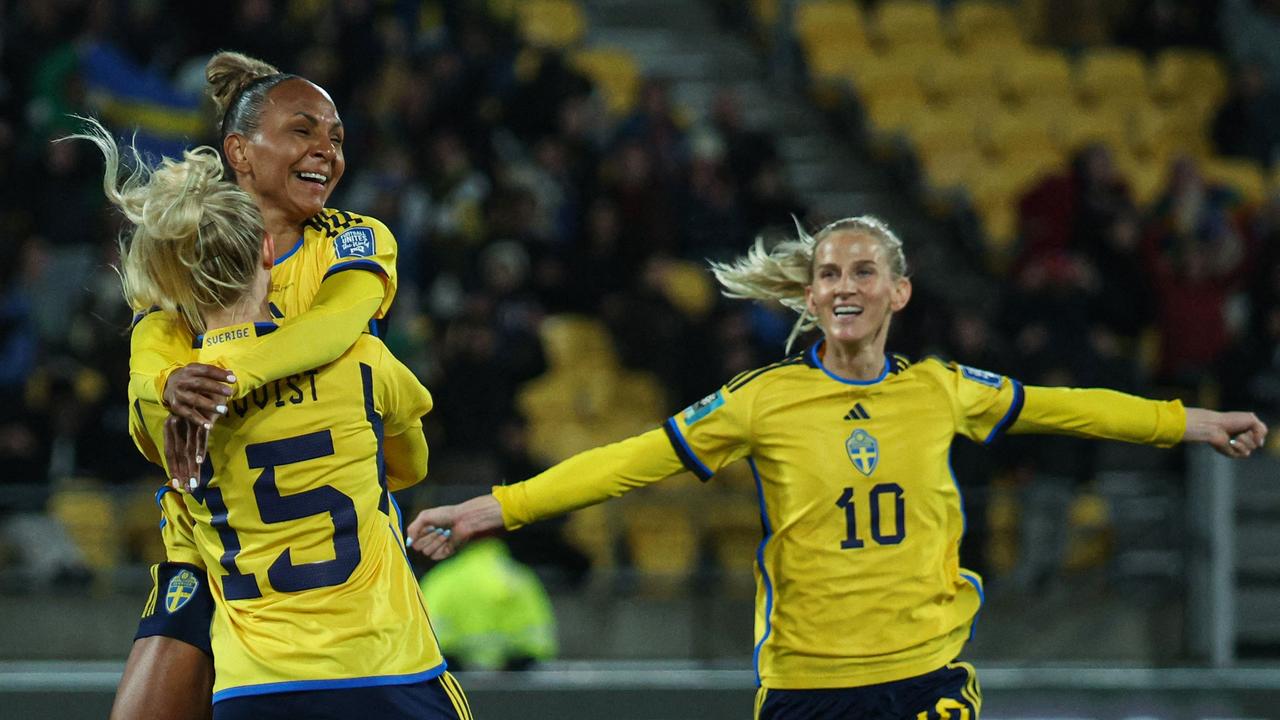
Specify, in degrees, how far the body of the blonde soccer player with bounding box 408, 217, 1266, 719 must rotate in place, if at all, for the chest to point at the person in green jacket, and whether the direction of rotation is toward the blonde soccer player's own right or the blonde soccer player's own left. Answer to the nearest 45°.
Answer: approximately 135° to the blonde soccer player's own right

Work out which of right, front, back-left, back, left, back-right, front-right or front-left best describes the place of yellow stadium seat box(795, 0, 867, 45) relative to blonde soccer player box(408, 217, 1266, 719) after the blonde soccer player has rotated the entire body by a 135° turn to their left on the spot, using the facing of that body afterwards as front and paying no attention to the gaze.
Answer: front-left

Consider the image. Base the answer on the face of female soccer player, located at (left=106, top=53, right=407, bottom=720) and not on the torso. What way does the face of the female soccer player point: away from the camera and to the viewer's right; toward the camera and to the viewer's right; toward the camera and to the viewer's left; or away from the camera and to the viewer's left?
toward the camera and to the viewer's right

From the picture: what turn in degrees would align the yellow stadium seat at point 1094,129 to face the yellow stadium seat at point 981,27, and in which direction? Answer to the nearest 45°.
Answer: approximately 135° to its right

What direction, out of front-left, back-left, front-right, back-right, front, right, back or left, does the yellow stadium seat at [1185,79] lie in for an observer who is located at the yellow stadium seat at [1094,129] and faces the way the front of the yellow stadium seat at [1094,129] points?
back-left

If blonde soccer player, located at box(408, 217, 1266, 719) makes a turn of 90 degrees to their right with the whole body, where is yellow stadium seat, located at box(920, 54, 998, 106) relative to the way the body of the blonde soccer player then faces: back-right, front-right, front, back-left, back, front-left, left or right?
right

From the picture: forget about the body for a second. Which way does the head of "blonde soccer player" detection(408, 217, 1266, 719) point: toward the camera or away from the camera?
toward the camera

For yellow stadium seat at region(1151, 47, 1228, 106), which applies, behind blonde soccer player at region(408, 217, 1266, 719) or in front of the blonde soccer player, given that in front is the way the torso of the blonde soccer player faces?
behind

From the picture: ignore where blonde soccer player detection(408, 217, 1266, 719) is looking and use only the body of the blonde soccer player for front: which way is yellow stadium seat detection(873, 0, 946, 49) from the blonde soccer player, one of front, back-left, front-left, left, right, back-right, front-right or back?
back

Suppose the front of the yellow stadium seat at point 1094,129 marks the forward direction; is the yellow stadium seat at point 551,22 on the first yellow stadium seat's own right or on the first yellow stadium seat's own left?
on the first yellow stadium seat's own right

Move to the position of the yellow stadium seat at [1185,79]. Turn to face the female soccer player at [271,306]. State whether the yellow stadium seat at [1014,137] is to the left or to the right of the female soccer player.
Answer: right

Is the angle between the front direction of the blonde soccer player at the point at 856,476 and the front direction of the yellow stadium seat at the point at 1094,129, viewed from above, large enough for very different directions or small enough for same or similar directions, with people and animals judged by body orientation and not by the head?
same or similar directions

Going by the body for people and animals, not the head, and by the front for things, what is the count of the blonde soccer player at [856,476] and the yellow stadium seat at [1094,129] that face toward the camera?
2

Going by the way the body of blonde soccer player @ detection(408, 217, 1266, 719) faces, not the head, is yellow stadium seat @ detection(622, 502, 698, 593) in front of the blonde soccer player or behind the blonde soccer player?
behind

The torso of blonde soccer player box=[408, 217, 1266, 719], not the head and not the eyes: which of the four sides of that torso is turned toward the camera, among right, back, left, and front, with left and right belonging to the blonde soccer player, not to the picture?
front

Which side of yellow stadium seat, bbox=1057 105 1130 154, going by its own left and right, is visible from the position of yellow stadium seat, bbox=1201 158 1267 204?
left
